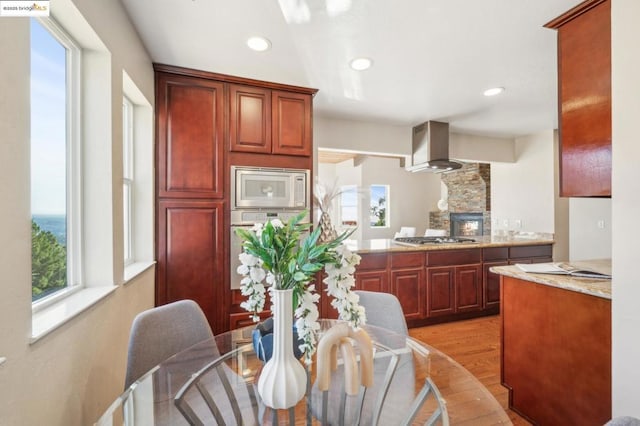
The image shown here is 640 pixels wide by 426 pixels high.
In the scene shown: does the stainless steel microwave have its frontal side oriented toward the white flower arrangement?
yes

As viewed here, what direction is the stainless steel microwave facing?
toward the camera

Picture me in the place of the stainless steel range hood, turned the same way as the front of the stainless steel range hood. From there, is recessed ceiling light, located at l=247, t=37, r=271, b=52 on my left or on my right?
on my right

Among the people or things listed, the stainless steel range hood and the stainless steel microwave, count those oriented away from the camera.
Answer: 0

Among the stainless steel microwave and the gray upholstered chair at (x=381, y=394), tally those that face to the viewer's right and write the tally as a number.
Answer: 0

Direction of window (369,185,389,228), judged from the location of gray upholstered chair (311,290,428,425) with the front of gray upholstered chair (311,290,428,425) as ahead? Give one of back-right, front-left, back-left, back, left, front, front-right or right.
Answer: back-right

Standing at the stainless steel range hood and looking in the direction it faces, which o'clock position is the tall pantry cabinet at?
The tall pantry cabinet is roughly at 3 o'clock from the stainless steel range hood.

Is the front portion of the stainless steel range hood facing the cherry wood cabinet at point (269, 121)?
no

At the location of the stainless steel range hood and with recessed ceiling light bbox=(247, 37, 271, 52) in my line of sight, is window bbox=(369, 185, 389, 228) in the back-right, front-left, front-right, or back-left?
back-right

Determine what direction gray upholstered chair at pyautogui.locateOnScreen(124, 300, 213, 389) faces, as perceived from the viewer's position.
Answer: facing the viewer and to the right of the viewer

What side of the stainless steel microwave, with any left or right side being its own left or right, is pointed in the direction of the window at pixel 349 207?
back

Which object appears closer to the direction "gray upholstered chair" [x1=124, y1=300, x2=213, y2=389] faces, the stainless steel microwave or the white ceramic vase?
the white ceramic vase

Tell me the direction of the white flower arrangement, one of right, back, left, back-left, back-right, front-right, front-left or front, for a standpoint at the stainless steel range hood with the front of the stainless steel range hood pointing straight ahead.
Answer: front-right

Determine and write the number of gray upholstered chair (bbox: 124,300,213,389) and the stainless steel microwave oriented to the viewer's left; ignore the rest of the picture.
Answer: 0

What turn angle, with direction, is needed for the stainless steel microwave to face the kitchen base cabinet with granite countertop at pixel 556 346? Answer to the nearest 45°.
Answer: approximately 45° to its left

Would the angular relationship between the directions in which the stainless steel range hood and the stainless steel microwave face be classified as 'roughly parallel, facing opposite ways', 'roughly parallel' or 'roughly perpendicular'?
roughly parallel

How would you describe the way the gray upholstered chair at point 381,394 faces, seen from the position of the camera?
facing the viewer and to the left of the viewer

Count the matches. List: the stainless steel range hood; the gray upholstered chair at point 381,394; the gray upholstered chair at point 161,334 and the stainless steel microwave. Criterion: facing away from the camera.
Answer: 0
